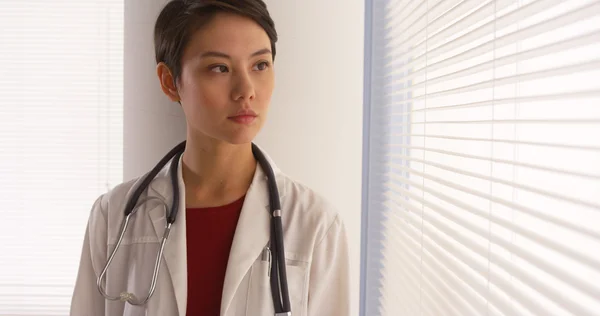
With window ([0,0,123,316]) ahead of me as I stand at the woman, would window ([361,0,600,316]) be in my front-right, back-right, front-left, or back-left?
back-right

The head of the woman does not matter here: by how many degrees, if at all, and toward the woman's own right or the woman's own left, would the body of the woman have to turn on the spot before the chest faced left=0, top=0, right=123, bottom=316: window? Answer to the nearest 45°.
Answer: approximately 135° to the woman's own right

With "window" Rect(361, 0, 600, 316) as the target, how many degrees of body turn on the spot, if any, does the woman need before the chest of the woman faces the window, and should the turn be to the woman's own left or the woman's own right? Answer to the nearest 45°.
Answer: approximately 45° to the woman's own left

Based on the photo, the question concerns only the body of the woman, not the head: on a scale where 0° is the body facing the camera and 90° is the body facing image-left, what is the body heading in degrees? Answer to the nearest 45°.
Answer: approximately 0°

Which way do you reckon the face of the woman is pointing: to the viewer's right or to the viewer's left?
to the viewer's right
